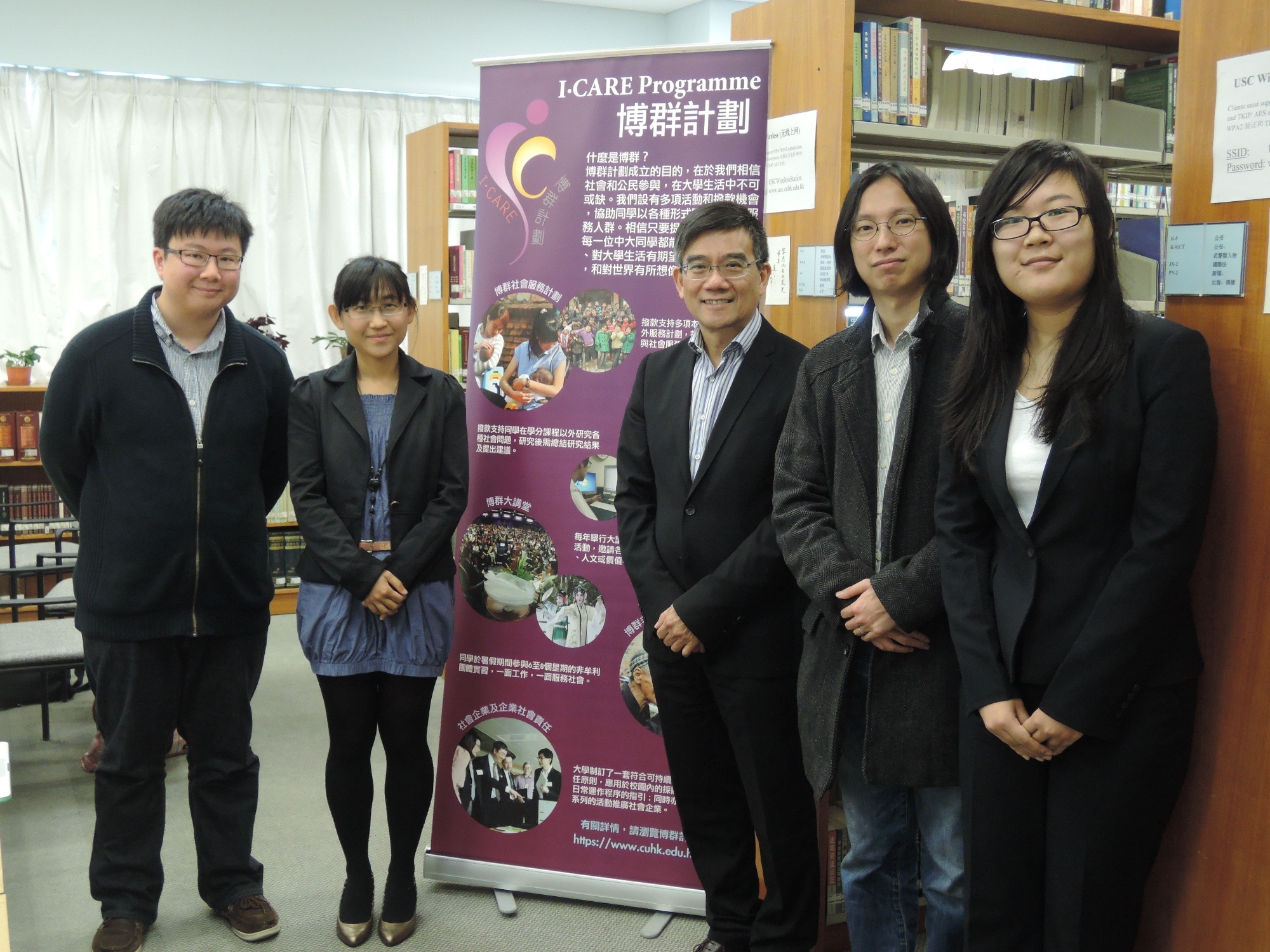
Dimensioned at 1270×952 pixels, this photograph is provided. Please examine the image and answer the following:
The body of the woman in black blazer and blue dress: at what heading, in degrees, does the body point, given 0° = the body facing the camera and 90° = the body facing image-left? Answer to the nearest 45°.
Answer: approximately 0°

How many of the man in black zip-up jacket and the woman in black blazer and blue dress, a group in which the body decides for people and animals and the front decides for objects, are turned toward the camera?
2

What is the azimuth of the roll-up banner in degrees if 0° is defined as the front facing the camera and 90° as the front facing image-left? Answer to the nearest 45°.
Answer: approximately 45°

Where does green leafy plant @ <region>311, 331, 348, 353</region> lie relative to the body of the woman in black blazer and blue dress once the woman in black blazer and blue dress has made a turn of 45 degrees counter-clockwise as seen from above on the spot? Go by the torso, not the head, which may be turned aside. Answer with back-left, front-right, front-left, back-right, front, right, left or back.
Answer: back-left

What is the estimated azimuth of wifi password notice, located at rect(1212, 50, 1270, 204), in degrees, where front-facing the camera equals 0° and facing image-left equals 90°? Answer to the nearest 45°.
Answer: approximately 45°

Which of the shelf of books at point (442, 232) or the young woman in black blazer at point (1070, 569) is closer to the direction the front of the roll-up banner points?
the young woman in black blazer
